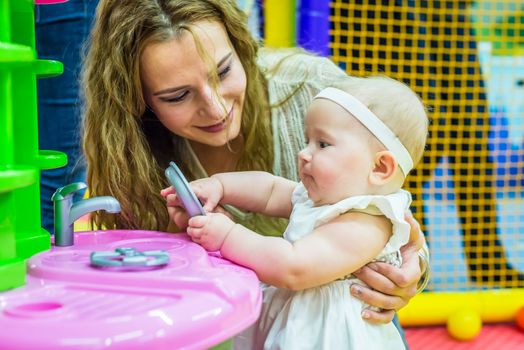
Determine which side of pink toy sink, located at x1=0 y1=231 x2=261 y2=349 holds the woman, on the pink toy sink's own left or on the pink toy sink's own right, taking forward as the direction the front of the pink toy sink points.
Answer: on the pink toy sink's own left

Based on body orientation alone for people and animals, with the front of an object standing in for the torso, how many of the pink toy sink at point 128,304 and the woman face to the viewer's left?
0

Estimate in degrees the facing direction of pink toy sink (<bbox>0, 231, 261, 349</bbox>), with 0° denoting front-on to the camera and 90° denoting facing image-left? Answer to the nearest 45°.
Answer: approximately 315°

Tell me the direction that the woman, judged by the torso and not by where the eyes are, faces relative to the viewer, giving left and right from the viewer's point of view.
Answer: facing the viewer

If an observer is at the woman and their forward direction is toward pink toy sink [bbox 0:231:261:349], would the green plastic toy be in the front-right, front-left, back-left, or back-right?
front-right

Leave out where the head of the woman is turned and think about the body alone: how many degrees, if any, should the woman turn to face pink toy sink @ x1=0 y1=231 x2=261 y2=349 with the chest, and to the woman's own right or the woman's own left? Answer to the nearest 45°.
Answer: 0° — they already face it
